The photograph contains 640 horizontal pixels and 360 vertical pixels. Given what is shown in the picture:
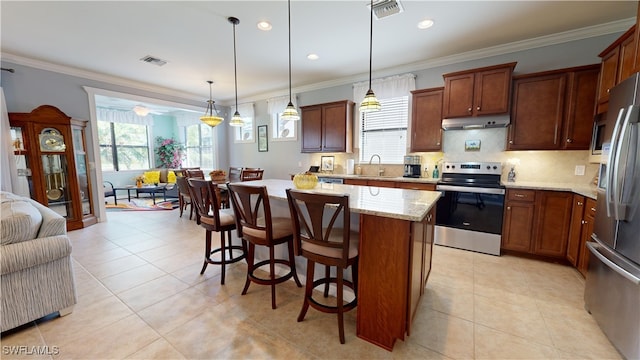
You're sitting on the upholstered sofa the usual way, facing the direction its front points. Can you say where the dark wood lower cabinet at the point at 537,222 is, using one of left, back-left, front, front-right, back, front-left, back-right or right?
left

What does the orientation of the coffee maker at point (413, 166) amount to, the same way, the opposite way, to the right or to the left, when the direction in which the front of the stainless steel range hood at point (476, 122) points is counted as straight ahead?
the same way

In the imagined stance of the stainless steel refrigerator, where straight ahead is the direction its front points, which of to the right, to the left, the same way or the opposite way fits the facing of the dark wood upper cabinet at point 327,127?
to the left

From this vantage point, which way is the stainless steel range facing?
toward the camera

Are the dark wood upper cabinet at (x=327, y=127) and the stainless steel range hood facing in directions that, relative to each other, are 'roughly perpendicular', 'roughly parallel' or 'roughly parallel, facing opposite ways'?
roughly parallel

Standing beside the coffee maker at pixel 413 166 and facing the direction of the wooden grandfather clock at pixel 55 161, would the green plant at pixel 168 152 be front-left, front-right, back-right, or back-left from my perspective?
front-right

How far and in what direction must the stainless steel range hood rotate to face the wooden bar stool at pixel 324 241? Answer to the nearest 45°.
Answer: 0° — it already faces it

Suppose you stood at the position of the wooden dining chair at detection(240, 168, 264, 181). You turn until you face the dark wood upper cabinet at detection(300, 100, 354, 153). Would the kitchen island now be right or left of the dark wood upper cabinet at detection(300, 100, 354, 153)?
right

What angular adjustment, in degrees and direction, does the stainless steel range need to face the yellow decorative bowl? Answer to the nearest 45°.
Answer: approximately 45° to its right

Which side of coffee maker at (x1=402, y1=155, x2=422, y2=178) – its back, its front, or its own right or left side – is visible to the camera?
front

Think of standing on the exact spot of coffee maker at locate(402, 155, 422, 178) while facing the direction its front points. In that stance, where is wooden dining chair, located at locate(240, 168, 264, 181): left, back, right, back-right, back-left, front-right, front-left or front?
right

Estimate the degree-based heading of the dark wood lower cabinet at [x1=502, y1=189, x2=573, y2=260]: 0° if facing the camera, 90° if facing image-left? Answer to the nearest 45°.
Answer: approximately 0°

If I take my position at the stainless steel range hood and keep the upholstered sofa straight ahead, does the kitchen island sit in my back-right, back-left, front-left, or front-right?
front-left

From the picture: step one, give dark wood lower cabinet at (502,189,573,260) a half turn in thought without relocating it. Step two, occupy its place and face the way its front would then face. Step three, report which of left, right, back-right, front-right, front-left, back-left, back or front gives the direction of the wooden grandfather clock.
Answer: back-left

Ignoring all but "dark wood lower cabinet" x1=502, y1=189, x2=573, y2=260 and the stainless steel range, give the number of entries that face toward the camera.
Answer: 2

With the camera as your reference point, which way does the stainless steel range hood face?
facing the viewer
